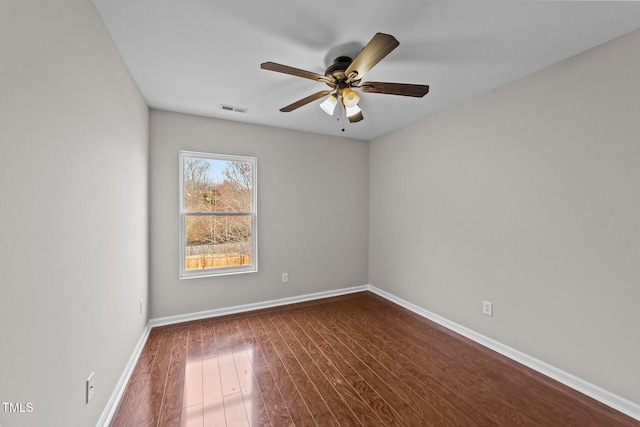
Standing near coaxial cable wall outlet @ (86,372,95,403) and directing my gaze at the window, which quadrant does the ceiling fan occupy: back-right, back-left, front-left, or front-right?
front-right

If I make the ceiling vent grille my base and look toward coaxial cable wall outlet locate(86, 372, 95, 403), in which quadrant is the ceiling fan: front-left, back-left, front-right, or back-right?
front-left

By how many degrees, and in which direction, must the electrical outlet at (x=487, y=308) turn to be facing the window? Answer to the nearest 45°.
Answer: approximately 45° to its right

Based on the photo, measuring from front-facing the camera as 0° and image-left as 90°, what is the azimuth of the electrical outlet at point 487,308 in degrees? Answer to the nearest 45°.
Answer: approximately 45°

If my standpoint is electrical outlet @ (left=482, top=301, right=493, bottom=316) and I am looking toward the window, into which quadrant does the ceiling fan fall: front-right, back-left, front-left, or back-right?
front-left

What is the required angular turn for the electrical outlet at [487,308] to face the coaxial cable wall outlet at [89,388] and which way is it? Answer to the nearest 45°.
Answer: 0° — it already faces it

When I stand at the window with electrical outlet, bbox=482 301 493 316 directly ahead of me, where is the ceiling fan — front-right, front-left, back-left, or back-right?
front-right

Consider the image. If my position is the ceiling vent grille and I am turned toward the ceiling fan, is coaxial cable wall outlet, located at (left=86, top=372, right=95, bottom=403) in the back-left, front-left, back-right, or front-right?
front-right

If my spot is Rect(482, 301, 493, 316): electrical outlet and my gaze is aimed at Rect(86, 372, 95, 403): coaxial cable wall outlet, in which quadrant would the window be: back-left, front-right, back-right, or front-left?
front-right

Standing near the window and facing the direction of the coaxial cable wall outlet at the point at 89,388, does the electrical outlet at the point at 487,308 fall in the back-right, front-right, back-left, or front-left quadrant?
front-left

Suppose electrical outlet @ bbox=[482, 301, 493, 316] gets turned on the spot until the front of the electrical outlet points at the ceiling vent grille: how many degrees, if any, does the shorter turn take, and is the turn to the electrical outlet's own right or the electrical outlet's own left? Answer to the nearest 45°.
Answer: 0° — it already faces it
